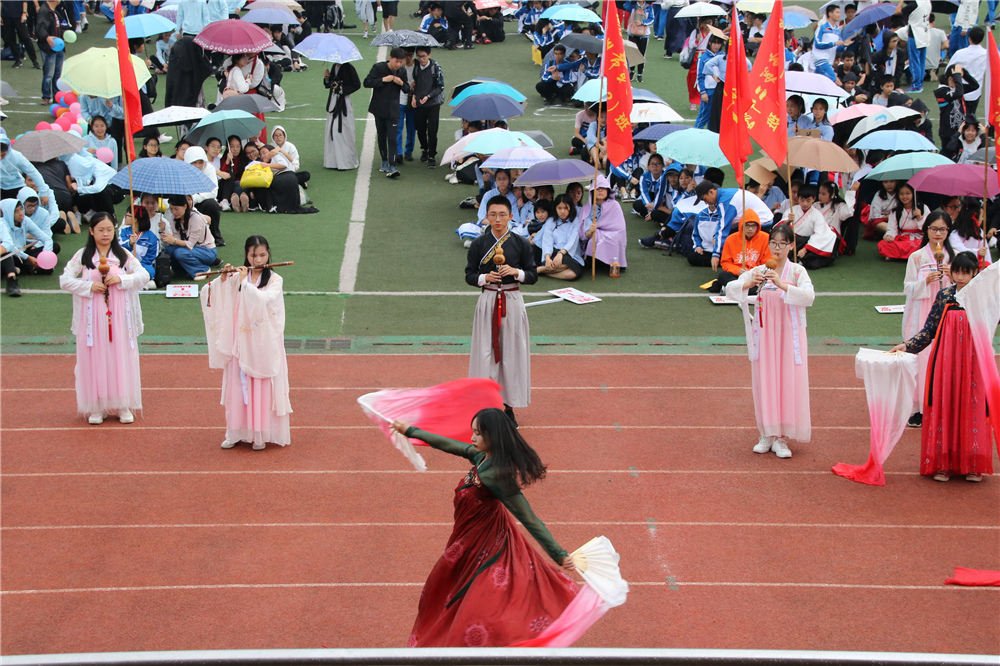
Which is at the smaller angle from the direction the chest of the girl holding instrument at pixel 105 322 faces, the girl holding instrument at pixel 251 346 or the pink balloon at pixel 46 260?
the girl holding instrument

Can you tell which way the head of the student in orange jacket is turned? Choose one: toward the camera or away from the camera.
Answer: toward the camera

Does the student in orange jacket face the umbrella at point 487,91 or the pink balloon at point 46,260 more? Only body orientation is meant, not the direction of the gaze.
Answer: the pink balloon

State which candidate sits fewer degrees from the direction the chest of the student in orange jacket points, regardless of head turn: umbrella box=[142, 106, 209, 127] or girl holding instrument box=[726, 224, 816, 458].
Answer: the girl holding instrument

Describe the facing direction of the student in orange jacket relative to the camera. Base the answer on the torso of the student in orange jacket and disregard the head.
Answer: toward the camera

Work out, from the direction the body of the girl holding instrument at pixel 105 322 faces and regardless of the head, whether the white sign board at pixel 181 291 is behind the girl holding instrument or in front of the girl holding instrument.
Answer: behind

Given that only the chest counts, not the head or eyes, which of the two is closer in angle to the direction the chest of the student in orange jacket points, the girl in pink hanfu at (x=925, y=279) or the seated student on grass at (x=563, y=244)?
the girl in pink hanfu

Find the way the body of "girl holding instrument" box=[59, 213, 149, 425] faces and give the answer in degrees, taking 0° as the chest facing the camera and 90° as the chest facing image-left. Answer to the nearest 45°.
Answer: approximately 0°

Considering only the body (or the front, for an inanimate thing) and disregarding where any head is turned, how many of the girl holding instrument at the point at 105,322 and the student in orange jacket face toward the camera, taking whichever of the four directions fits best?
2

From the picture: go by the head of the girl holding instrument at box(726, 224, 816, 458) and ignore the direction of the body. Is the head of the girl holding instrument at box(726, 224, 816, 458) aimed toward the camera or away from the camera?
toward the camera

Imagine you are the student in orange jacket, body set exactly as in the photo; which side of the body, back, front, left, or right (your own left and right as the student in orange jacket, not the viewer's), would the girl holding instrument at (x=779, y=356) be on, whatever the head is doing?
front
